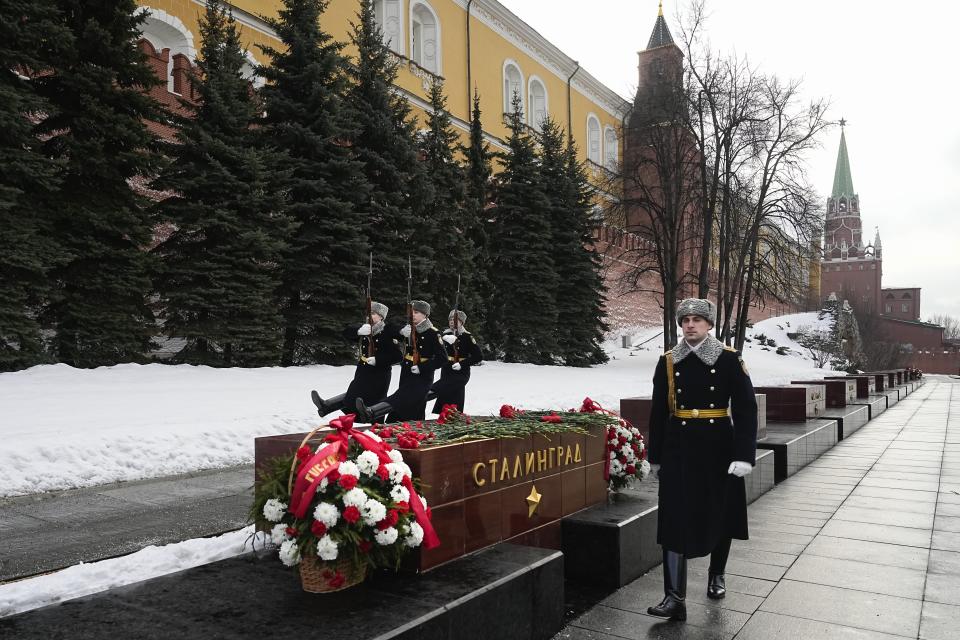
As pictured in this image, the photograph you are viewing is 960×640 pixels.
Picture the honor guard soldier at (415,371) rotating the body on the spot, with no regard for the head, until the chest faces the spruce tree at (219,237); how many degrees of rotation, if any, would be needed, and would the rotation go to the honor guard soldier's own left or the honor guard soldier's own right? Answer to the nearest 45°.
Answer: approximately 90° to the honor guard soldier's own right

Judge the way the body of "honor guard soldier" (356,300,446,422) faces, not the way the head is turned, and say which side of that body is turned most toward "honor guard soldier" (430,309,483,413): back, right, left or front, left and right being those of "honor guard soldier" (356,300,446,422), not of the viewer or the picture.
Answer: back

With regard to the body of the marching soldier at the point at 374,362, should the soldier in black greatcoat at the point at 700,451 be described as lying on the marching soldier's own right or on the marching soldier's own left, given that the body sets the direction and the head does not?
on the marching soldier's own left

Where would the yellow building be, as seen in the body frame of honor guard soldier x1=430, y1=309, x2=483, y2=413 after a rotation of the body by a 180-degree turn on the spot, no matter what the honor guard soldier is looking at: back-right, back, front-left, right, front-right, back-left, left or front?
front-left

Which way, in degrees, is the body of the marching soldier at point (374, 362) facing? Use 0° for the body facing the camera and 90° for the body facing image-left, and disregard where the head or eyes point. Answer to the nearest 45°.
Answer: approximately 45°

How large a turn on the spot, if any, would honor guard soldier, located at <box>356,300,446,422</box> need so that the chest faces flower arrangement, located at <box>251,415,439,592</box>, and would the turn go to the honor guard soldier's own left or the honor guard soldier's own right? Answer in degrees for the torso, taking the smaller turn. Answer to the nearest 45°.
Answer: approximately 45° to the honor guard soldier's own left

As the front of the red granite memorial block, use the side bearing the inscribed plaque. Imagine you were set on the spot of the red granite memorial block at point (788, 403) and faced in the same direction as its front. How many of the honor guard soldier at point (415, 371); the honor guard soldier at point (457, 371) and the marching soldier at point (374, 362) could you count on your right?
3
